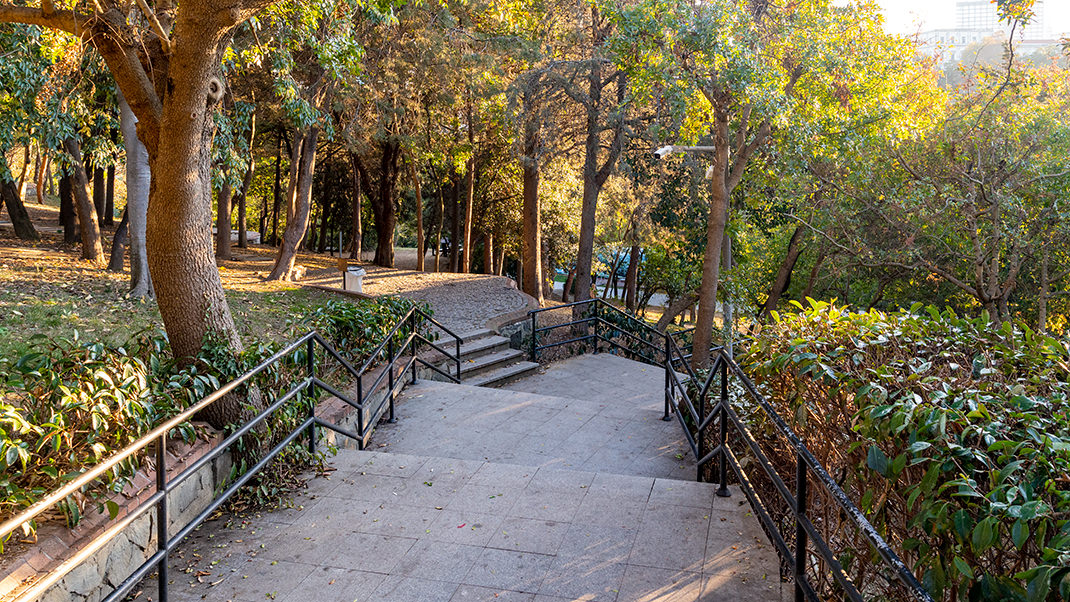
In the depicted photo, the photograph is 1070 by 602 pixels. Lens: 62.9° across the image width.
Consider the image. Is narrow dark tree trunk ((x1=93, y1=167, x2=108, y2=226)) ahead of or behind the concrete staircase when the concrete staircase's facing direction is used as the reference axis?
behind

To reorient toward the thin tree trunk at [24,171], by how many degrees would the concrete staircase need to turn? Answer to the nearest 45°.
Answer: approximately 180°

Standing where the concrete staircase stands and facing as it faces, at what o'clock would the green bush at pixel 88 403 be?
The green bush is roughly at 2 o'clock from the concrete staircase.

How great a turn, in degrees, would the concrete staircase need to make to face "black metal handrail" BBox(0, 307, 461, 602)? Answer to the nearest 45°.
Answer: approximately 45° to its right

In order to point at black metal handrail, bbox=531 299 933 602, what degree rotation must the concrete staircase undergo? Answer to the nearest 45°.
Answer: approximately 45° to its right

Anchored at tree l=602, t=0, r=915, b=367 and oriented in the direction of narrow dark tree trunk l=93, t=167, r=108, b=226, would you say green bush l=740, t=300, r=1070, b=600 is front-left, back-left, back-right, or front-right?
back-left
